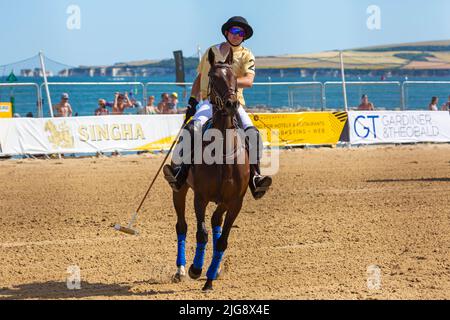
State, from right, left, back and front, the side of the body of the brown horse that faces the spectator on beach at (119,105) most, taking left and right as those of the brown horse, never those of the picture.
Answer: back

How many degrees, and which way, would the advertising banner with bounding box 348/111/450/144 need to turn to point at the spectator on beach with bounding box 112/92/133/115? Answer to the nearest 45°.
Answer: approximately 45° to its right

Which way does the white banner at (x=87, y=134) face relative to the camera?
toward the camera

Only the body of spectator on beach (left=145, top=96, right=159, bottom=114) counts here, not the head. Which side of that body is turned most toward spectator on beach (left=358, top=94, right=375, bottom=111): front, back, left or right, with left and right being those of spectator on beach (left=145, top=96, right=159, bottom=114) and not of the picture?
left

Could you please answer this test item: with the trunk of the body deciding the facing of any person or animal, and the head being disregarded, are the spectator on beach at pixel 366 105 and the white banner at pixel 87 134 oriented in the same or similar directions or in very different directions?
same or similar directions

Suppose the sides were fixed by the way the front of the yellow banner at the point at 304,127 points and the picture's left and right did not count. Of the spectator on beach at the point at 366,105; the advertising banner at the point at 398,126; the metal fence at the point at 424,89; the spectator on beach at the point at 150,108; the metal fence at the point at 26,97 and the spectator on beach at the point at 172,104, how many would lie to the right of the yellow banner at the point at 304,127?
3

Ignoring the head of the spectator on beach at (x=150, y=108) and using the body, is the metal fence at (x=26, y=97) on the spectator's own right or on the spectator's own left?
on the spectator's own right

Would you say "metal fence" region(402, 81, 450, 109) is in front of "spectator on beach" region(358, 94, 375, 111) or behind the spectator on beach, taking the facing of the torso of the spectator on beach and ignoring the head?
in front

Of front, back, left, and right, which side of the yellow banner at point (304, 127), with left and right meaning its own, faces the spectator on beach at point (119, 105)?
right

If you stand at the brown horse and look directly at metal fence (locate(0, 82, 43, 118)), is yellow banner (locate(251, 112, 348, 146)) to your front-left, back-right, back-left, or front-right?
front-right

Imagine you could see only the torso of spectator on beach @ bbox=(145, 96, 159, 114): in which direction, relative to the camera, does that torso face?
toward the camera

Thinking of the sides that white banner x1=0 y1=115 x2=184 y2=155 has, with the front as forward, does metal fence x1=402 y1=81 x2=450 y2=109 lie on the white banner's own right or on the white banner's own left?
on the white banner's own left

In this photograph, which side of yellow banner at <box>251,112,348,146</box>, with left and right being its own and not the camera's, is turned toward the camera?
front
